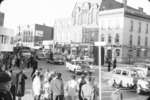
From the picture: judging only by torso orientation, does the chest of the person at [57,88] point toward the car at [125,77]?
no

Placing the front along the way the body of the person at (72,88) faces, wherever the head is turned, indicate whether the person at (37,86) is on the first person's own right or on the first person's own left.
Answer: on the first person's own left

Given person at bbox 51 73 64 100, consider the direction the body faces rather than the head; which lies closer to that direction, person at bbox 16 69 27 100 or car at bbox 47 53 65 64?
the car

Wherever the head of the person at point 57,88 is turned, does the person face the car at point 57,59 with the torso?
yes

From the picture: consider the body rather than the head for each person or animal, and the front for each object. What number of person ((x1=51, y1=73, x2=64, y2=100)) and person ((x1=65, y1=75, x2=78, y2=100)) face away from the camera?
2

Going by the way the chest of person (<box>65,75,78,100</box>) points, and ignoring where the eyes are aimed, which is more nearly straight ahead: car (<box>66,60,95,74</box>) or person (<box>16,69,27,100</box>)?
the car

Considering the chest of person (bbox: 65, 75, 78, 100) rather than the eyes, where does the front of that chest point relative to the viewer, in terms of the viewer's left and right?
facing away from the viewer

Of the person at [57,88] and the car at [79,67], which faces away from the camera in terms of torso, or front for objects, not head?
the person

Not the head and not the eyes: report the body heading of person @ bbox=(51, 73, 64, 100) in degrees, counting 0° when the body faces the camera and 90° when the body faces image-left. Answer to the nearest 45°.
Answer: approximately 180°

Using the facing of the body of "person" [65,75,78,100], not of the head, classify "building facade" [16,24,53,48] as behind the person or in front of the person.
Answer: in front

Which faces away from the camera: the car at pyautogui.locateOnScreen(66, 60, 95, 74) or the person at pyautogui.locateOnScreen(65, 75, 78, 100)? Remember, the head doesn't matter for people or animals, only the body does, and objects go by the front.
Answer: the person

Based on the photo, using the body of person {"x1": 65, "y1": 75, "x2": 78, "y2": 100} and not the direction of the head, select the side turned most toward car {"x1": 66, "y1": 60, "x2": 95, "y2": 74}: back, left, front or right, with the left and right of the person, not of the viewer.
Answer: front
